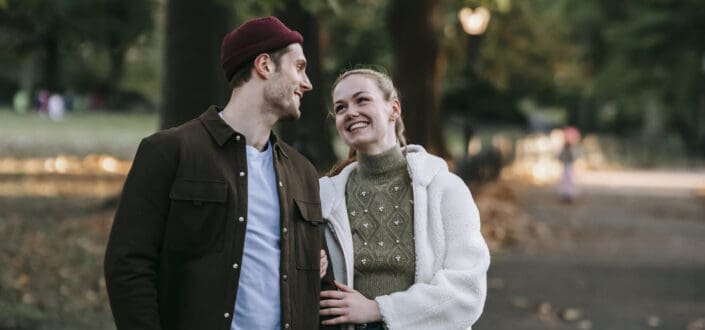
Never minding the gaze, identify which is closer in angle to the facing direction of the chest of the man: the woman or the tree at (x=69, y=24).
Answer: the woman

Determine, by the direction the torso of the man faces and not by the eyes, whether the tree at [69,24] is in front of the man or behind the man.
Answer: behind

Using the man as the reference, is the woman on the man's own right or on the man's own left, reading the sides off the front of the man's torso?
on the man's own left

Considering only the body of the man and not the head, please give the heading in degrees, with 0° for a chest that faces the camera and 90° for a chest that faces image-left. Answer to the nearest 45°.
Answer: approximately 315°
